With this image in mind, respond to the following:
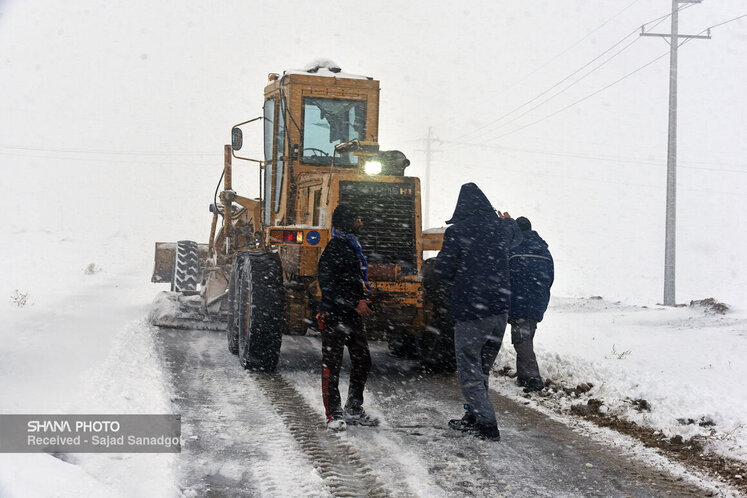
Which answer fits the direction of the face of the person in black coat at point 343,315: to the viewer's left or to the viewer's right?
to the viewer's right

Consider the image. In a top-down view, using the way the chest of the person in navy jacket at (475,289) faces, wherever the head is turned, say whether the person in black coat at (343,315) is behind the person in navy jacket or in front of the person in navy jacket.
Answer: in front

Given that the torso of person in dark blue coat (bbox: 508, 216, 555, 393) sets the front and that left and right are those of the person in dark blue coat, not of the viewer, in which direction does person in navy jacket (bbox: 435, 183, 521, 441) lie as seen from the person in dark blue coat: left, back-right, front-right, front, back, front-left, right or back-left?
back-left

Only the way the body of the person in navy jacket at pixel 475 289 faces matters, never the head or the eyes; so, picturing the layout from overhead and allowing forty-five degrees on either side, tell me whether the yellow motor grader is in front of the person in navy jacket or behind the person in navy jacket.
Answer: in front

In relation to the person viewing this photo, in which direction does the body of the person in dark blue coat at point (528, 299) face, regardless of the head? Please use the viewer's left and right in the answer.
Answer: facing away from the viewer and to the left of the viewer

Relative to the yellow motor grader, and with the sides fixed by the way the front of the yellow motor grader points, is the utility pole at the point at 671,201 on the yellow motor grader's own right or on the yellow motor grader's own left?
on the yellow motor grader's own right

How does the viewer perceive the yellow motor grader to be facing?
facing away from the viewer and to the left of the viewer

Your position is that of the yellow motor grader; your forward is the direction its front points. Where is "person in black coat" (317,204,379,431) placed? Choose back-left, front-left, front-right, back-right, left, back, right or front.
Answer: back-left

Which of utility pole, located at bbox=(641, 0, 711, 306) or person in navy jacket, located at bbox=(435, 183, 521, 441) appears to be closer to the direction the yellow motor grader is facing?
the utility pole

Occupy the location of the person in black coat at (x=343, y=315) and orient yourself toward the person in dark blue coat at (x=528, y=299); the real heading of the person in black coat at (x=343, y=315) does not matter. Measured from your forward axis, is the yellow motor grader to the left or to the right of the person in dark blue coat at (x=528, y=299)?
left

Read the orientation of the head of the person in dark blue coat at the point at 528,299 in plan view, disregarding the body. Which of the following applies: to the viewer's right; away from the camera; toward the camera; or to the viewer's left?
away from the camera

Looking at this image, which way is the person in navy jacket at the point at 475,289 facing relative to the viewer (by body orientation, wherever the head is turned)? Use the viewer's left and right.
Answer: facing away from the viewer and to the left of the viewer

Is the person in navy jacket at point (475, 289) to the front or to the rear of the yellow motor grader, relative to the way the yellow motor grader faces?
to the rear
